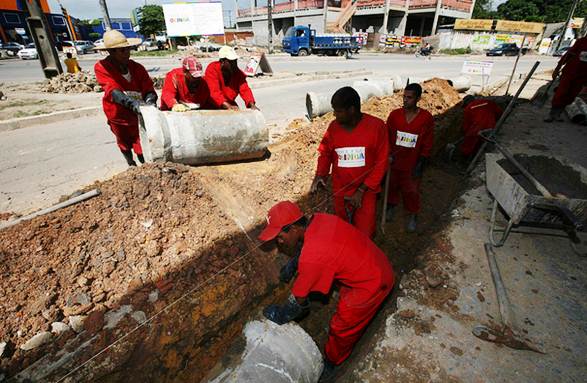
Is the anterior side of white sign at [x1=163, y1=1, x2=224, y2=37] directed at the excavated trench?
yes

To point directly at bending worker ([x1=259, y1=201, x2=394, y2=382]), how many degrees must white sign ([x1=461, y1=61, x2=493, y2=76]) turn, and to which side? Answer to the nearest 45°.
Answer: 0° — it already faces them

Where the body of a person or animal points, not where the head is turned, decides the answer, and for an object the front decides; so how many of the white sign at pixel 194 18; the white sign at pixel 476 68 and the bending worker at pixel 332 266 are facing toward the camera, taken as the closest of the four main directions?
2

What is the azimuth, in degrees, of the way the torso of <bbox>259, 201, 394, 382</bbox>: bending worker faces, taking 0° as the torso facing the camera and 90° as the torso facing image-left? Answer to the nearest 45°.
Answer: approximately 90°

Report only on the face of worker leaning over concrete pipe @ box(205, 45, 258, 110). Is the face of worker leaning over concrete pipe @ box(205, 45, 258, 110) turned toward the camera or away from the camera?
toward the camera

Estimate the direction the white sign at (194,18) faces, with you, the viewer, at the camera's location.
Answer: facing the viewer

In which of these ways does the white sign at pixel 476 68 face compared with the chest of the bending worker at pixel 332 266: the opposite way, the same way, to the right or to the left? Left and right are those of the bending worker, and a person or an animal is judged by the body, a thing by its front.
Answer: to the left

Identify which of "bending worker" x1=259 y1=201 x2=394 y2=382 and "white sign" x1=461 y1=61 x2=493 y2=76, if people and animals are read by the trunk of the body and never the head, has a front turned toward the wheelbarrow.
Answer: the white sign

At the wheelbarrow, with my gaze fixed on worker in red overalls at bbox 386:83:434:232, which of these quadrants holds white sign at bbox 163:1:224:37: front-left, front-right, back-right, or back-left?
front-right

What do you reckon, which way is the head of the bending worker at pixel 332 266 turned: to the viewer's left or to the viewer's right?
to the viewer's left

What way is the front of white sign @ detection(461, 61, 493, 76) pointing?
toward the camera
